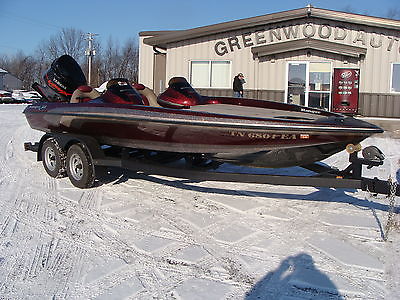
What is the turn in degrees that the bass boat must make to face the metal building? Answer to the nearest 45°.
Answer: approximately 135° to its left

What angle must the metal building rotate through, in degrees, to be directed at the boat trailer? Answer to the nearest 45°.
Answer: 0° — it already faces it

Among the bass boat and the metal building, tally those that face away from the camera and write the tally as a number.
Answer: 0

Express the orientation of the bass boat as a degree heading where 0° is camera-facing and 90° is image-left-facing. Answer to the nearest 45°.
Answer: approximately 315°

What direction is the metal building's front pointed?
toward the camera

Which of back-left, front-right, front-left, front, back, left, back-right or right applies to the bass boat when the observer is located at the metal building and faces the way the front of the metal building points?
front
